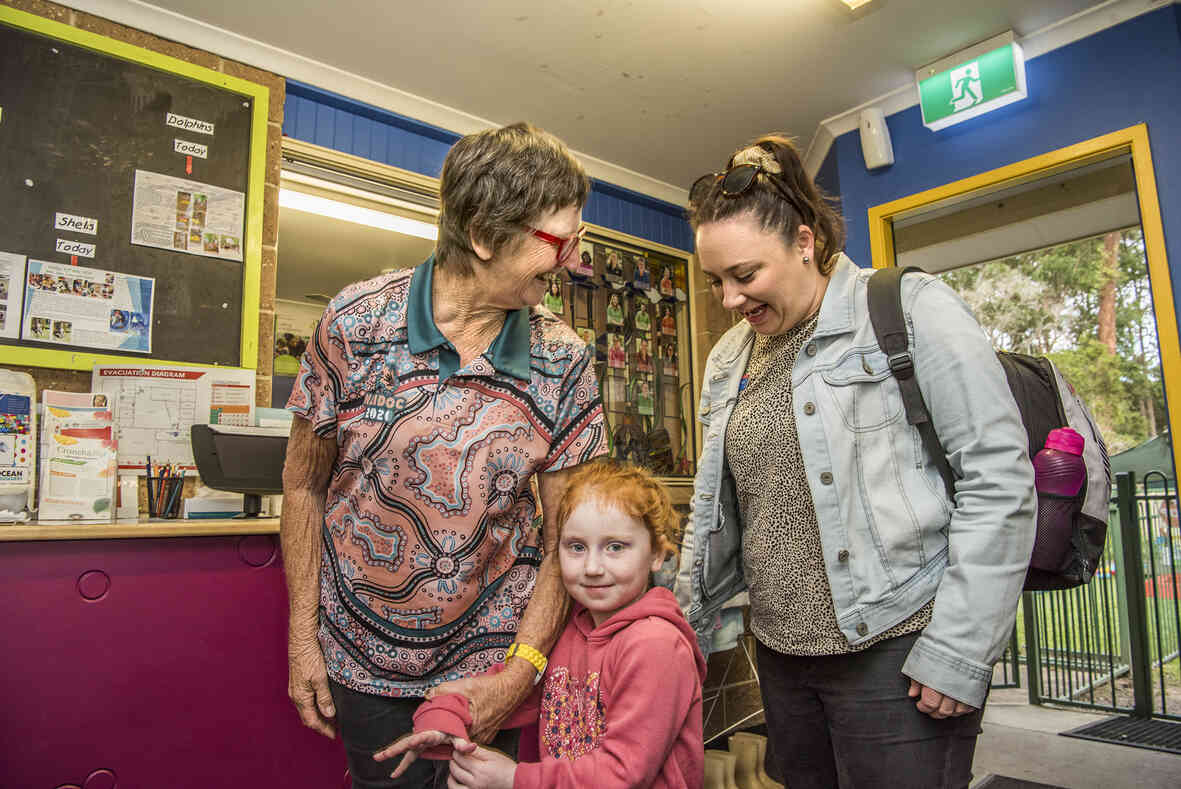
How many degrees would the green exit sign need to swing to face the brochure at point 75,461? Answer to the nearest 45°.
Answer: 0° — it already faces it

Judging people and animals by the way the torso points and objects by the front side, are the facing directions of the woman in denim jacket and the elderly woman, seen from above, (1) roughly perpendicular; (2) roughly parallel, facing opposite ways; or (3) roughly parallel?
roughly perpendicular

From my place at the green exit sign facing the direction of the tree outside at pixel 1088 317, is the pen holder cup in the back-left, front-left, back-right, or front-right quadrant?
back-left

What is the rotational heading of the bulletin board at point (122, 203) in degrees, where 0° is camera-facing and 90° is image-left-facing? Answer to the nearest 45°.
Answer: approximately 315°

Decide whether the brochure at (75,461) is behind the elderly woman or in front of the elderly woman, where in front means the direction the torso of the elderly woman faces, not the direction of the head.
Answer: behind

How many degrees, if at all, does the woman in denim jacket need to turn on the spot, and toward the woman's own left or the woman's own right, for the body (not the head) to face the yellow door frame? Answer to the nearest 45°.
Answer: approximately 180°
